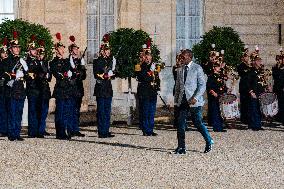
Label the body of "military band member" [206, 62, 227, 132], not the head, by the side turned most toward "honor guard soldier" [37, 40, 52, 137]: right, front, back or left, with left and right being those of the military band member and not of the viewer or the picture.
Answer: right

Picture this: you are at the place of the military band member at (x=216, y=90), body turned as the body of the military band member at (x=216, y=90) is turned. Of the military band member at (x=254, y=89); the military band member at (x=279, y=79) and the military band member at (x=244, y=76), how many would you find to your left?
3

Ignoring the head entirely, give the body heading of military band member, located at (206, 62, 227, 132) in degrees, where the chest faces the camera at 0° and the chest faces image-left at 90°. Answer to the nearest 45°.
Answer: approximately 315°

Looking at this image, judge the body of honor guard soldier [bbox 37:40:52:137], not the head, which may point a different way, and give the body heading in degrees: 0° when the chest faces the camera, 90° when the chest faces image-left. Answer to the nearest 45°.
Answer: approximately 315°

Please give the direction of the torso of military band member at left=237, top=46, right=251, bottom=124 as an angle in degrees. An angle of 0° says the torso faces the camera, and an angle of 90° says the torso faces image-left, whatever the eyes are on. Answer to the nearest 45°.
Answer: approximately 315°

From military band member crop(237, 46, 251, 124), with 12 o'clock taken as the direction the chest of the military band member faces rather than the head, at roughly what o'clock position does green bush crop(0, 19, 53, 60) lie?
The green bush is roughly at 4 o'clock from the military band member.
